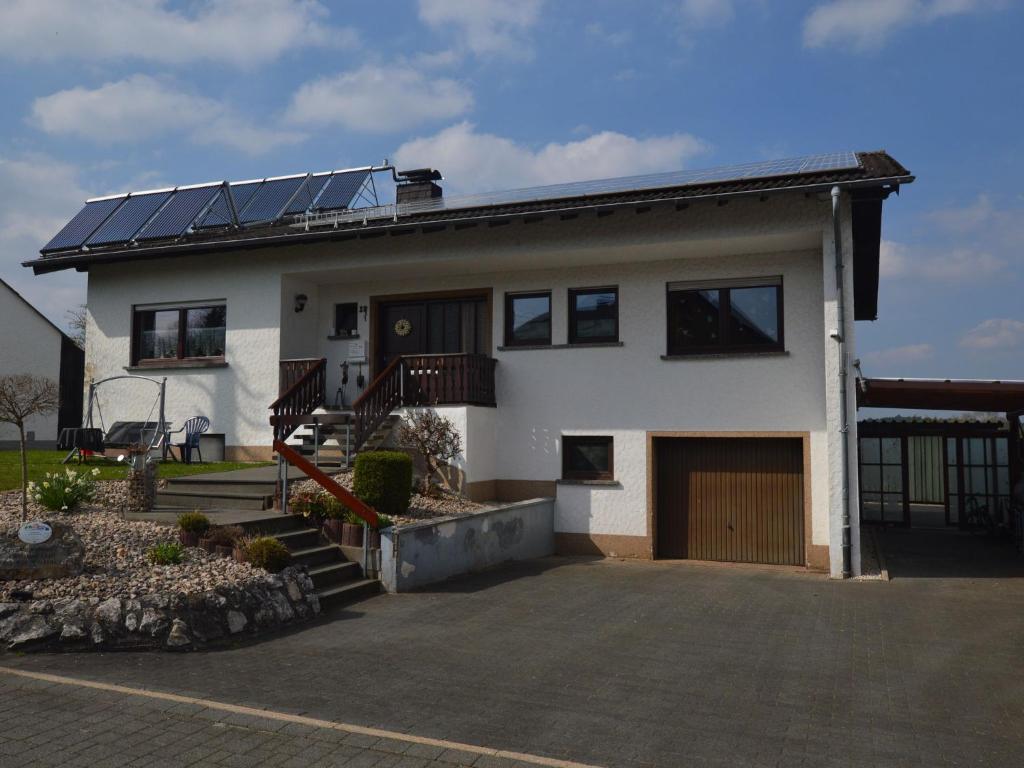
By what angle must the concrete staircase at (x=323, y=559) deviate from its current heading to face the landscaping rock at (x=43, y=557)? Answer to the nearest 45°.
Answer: approximately 90° to its right

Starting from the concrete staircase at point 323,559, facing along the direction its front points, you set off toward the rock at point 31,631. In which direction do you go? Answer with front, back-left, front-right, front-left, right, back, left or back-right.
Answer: right

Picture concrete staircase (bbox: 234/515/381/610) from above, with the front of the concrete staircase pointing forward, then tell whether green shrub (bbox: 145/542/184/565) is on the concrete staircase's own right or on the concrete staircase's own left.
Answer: on the concrete staircase's own right

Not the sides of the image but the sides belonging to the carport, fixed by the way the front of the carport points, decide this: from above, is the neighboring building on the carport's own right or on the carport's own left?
on the carport's own right

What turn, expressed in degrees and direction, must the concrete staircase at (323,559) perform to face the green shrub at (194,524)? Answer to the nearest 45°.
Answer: approximately 135° to its right

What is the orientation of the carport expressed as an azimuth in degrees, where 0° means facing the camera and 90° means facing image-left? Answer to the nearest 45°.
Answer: approximately 0°

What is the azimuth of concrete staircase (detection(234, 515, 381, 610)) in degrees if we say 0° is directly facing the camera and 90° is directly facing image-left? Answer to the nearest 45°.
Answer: approximately 315°

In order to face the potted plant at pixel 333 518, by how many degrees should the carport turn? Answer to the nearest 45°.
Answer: approximately 45° to its right

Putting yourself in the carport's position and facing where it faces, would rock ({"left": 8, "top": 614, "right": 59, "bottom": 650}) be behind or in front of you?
in front

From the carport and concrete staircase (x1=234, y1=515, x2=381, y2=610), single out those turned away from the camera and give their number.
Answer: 0

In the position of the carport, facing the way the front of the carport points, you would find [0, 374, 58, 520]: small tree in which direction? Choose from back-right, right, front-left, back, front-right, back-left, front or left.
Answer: front-right

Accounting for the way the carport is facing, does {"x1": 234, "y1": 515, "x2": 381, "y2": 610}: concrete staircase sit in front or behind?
in front
